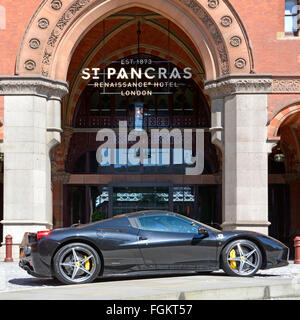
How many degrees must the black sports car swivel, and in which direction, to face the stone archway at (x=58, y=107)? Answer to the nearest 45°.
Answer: approximately 90° to its left

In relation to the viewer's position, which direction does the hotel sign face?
facing the viewer

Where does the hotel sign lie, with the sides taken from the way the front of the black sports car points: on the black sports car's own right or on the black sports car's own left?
on the black sports car's own left

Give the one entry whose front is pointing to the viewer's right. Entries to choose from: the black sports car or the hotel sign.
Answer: the black sports car

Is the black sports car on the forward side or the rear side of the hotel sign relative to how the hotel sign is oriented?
on the forward side

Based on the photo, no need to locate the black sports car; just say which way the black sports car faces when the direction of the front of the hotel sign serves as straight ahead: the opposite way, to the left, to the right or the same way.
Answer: to the left

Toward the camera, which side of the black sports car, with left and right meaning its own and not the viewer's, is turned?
right
